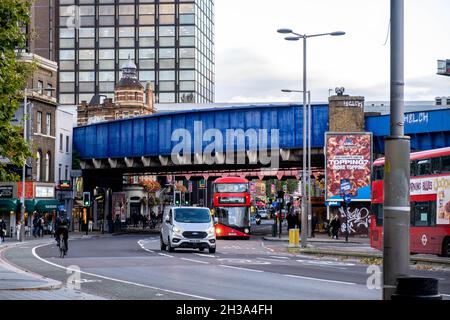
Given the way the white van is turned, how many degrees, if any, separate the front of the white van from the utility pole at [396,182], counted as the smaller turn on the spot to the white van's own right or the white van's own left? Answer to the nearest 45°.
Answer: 0° — it already faces it

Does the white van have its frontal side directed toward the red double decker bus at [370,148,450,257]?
no

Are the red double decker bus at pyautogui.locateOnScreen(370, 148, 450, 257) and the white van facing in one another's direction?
no

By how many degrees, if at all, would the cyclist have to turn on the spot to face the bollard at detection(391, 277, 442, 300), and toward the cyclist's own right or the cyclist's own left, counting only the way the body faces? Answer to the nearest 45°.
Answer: approximately 180°

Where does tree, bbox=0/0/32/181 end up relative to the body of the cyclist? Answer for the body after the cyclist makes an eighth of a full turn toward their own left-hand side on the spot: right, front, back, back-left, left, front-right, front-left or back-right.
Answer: back-left

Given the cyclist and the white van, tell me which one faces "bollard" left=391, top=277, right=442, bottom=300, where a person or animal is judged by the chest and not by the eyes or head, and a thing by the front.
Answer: the white van

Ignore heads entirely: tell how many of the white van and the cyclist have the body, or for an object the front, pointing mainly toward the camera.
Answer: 1

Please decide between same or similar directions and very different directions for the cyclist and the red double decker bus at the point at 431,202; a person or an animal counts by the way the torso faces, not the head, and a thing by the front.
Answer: very different directions

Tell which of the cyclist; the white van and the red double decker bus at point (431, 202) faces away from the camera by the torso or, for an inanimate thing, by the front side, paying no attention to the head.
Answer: the cyclist

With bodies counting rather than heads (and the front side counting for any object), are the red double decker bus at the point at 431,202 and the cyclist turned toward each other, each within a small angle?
no

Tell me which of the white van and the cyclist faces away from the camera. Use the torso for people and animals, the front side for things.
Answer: the cyclist

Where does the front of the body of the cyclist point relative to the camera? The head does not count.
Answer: away from the camera

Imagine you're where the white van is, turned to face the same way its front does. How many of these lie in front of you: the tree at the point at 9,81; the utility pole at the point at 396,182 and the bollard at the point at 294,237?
2

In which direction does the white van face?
toward the camera

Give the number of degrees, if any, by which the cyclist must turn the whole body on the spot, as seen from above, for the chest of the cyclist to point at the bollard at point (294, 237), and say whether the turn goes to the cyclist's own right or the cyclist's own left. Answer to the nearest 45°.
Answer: approximately 45° to the cyclist's own right
